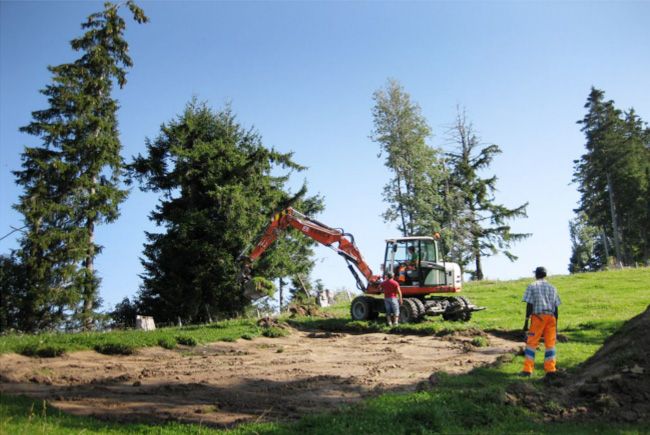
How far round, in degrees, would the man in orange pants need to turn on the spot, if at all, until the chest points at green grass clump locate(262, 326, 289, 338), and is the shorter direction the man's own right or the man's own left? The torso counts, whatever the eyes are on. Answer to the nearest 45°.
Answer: approximately 45° to the man's own left

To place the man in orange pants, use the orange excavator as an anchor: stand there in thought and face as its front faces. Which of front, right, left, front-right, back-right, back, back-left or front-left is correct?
left

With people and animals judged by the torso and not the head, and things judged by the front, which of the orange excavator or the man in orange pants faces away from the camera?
the man in orange pants

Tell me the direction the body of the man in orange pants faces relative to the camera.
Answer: away from the camera

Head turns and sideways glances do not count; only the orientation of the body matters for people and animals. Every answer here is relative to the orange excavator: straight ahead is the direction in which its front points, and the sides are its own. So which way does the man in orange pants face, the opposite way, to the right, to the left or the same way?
to the right

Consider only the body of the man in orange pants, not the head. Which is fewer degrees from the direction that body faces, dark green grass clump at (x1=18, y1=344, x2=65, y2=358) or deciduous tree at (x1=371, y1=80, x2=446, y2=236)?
the deciduous tree

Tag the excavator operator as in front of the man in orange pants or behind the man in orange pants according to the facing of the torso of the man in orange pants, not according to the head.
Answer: in front

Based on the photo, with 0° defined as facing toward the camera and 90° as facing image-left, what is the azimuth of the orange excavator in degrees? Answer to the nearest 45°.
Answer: approximately 90°

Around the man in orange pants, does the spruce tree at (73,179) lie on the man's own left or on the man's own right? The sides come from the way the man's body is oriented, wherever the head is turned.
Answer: on the man's own left

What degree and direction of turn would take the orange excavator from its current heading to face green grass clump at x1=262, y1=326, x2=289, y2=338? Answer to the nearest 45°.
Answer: approximately 45° to its left

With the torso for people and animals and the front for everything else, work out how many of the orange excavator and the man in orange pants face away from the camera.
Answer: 1
